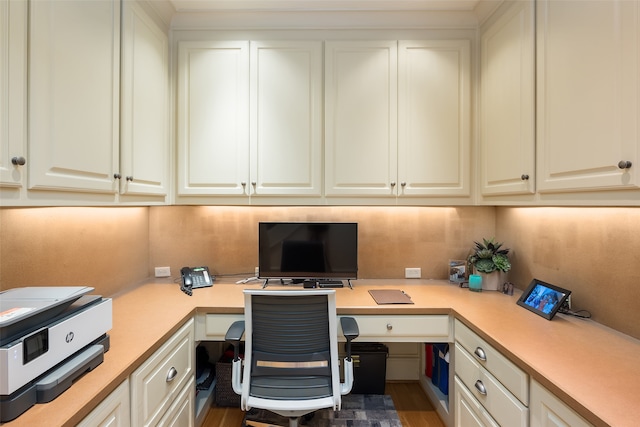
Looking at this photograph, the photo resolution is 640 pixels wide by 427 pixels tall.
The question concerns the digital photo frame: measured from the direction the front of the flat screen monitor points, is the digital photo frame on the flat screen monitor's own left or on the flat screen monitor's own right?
on the flat screen monitor's own left

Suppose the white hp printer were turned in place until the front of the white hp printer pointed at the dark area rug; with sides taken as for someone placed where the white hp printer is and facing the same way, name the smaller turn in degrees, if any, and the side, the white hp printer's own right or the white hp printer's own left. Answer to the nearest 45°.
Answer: approximately 45° to the white hp printer's own left

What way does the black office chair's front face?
away from the camera

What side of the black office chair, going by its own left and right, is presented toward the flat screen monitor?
front

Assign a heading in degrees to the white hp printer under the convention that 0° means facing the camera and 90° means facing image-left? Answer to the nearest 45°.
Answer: approximately 315°

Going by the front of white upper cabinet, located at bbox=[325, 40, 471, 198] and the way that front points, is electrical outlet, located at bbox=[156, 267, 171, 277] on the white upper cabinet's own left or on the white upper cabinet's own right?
on the white upper cabinet's own right

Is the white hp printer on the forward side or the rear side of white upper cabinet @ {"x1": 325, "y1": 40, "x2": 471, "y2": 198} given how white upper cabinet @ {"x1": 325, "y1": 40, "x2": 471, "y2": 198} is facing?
on the forward side
